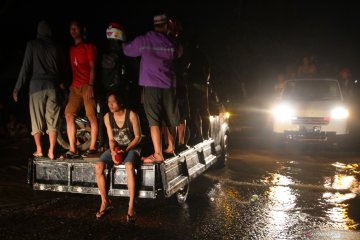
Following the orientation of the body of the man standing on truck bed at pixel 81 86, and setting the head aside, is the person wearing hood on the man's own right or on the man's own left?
on the man's own right

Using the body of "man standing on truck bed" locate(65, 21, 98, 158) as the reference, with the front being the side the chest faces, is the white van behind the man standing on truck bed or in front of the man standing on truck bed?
behind

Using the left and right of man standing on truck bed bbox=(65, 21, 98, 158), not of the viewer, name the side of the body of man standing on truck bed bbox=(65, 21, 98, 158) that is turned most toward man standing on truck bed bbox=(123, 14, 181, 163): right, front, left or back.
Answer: left

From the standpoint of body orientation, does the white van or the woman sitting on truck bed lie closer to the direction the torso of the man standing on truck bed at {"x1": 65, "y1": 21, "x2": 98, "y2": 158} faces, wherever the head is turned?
the woman sitting on truck bed

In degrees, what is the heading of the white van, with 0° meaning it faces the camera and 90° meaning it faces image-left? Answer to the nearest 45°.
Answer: approximately 0°

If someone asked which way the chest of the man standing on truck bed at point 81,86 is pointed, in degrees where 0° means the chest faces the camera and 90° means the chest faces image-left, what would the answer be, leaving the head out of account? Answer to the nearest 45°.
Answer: approximately 45°
